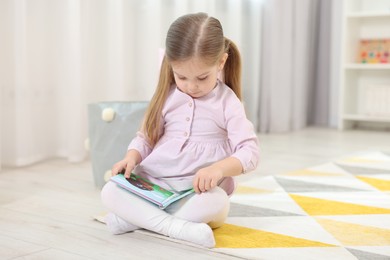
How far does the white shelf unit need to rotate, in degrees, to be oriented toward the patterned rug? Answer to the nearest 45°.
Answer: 0° — it already faces it

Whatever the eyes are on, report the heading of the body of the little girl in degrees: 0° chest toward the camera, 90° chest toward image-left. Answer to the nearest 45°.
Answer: approximately 45°
